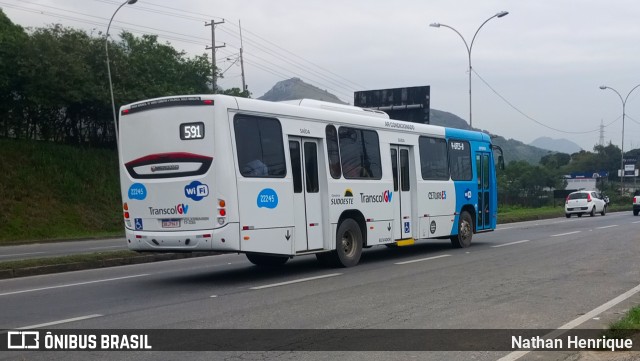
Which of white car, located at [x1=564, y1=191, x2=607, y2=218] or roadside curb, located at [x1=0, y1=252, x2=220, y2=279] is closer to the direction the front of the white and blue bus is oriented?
the white car

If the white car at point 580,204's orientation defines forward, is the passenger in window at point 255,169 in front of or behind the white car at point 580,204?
behind

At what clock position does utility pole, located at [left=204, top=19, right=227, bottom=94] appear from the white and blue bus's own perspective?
The utility pole is roughly at 10 o'clock from the white and blue bus.

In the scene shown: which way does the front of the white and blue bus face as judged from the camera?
facing away from the viewer and to the right of the viewer

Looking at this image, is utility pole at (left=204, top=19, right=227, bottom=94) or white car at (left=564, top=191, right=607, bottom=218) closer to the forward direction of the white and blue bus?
the white car

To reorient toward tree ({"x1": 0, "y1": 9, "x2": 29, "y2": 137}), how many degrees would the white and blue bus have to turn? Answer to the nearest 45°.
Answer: approximately 90° to its left
